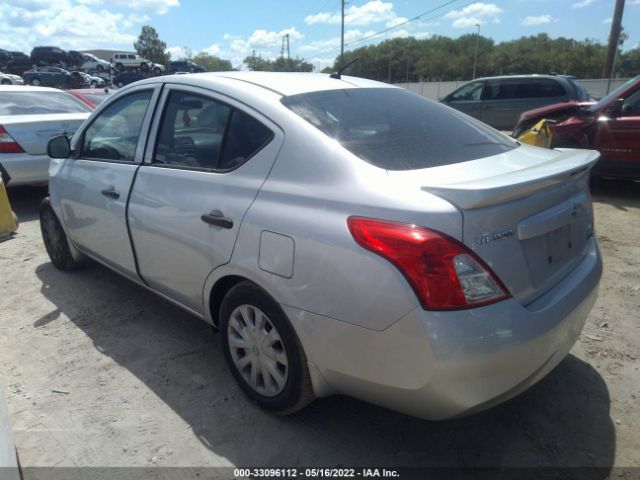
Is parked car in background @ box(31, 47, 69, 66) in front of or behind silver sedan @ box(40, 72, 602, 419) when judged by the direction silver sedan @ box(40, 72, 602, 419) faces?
in front

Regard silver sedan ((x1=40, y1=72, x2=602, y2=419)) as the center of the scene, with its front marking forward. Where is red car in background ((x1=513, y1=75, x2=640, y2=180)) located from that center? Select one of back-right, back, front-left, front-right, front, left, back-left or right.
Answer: right

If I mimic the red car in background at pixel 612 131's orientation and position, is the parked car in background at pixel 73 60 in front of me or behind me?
in front

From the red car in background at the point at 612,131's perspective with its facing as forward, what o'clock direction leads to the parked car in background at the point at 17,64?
The parked car in background is roughly at 1 o'clock from the red car in background.

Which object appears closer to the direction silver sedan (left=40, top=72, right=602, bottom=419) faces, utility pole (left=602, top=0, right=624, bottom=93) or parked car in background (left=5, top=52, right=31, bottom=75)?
the parked car in background

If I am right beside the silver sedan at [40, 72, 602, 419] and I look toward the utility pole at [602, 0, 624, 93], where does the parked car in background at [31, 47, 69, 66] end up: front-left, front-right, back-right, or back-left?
front-left

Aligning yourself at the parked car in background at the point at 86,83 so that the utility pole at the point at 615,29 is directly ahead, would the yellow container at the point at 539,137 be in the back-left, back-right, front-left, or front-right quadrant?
front-right

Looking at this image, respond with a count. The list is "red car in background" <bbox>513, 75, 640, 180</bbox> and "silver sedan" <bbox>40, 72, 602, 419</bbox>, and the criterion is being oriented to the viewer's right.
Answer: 0

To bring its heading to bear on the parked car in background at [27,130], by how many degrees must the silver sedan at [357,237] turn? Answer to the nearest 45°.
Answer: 0° — it already faces it

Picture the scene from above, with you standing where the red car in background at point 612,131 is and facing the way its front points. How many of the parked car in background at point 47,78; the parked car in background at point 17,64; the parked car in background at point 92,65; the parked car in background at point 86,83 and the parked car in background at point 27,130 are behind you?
0

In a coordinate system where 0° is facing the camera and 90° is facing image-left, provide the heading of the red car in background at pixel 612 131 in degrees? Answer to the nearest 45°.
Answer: approximately 90°

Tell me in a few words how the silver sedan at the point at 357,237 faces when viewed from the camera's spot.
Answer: facing away from the viewer and to the left of the viewer

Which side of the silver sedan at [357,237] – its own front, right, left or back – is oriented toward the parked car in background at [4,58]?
front

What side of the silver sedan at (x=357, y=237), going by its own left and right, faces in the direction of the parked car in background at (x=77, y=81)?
front

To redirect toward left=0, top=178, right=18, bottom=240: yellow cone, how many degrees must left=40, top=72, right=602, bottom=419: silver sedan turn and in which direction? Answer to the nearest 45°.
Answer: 0° — it already faces it

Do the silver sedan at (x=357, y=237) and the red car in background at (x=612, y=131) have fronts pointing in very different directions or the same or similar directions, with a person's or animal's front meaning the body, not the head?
same or similar directions
